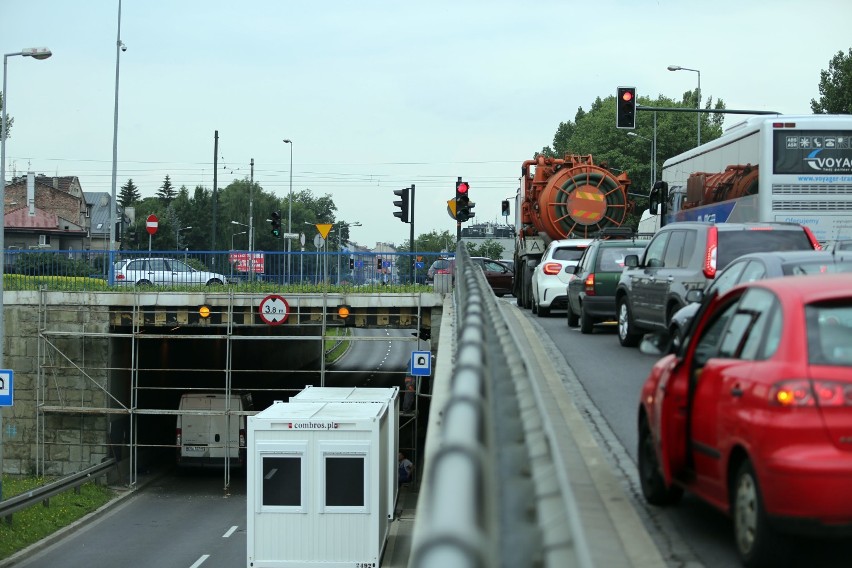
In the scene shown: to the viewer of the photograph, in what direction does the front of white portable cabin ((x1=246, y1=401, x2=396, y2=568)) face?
facing the viewer

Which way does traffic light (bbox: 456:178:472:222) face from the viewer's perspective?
toward the camera

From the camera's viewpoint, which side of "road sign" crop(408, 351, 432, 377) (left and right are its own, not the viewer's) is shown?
front

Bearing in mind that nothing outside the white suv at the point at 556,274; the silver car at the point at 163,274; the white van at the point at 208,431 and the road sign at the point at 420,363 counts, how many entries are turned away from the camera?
2

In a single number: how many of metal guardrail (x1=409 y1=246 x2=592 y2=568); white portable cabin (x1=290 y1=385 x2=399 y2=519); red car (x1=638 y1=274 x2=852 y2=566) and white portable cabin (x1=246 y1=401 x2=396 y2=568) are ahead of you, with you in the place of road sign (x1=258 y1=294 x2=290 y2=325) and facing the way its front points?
4

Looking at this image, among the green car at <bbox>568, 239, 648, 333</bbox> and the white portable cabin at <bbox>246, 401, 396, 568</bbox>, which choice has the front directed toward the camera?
the white portable cabin

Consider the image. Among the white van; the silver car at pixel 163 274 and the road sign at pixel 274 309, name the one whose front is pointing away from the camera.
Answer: the white van

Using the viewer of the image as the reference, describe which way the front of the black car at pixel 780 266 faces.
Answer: facing away from the viewer and to the left of the viewer

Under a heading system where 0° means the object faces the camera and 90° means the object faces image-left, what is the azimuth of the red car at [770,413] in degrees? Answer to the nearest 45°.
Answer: approximately 135°

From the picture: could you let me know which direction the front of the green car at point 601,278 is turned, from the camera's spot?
facing away from the viewer and to the left of the viewer

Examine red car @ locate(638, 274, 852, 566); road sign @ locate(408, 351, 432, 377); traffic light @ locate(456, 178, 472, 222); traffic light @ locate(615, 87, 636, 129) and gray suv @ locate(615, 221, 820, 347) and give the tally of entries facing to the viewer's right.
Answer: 0
